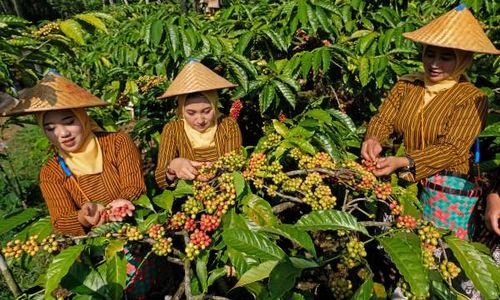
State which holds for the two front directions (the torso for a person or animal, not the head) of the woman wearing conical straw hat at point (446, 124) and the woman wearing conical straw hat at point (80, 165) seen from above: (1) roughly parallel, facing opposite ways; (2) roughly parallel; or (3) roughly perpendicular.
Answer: roughly perpendicular

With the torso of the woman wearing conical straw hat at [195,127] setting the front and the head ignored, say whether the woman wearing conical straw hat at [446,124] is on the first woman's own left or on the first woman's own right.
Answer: on the first woman's own left

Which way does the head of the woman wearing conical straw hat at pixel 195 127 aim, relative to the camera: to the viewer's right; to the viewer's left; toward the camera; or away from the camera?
toward the camera

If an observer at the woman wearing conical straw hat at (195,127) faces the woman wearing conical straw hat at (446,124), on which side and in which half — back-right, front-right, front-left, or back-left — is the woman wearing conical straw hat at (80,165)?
back-right

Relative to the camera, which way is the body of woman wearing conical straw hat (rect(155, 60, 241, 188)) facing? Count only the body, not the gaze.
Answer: toward the camera

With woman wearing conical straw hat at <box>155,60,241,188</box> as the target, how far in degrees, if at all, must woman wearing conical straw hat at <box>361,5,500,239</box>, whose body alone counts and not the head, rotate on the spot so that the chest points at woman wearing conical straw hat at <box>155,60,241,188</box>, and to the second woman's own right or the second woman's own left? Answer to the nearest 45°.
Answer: approximately 45° to the second woman's own right

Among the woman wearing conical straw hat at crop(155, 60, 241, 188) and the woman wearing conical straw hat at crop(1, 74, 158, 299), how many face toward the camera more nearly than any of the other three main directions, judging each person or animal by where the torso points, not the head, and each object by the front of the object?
2

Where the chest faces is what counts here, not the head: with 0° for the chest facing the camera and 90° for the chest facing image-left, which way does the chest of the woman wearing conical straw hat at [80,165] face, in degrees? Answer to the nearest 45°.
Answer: approximately 0°

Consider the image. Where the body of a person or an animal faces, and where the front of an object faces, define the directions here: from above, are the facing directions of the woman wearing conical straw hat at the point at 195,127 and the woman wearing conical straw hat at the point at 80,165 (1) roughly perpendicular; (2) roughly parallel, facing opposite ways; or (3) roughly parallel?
roughly parallel

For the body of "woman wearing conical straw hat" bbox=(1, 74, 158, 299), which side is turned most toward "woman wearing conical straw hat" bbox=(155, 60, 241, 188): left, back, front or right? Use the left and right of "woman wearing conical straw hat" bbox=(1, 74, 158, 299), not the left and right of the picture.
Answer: left

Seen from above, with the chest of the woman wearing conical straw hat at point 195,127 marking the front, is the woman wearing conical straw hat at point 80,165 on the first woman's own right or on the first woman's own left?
on the first woman's own right

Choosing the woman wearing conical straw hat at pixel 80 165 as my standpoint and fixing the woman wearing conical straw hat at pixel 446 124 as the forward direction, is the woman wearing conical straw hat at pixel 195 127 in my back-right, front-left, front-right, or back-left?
front-left

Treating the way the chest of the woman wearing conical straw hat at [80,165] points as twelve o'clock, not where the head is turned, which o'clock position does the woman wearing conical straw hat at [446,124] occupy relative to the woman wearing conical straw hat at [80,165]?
the woman wearing conical straw hat at [446,124] is roughly at 10 o'clock from the woman wearing conical straw hat at [80,165].

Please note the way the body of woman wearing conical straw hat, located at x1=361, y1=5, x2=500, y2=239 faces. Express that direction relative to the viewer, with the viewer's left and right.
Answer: facing the viewer and to the left of the viewer

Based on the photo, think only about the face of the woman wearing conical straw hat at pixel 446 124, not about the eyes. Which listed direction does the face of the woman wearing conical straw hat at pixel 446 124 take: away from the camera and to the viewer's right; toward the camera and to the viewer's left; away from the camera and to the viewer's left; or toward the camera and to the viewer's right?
toward the camera and to the viewer's left

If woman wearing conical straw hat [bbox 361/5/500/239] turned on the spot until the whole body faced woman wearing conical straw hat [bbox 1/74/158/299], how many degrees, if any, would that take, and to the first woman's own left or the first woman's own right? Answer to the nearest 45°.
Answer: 0° — they already face them
